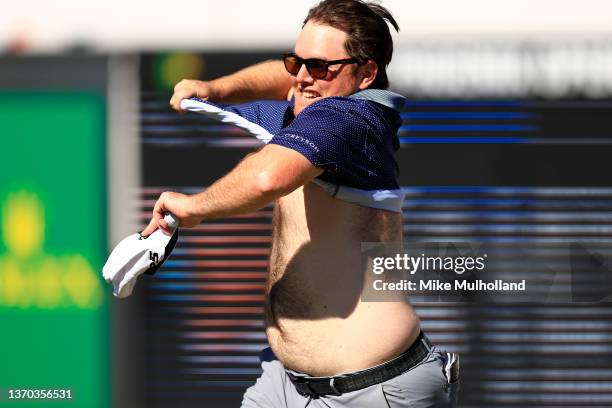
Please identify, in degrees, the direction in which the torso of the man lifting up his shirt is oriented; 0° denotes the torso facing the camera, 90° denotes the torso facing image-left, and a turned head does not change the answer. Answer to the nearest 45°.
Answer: approximately 45°
